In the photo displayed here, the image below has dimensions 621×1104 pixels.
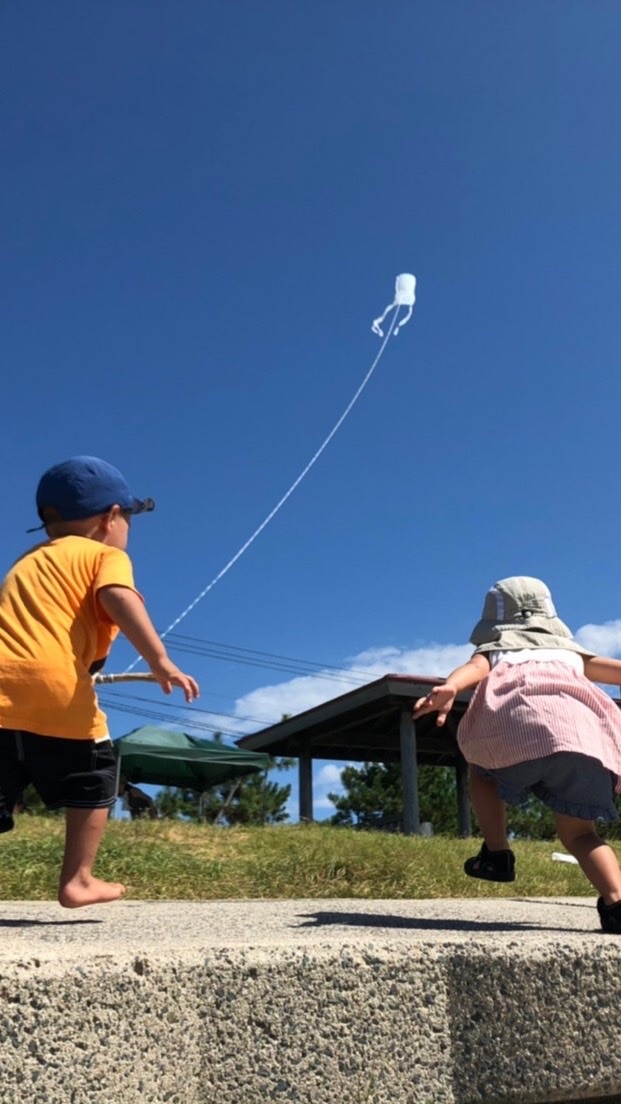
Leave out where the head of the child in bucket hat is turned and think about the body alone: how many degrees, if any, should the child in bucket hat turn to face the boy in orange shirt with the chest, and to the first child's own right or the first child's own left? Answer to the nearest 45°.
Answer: approximately 135° to the first child's own left

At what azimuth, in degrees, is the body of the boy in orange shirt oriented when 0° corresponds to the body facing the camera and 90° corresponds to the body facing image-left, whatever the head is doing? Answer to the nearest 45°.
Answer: approximately 225°

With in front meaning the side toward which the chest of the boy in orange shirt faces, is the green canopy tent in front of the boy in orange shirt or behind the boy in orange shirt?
in front

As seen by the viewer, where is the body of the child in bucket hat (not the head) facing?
away from the camera

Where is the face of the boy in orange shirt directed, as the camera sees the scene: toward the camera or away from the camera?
away from the camera

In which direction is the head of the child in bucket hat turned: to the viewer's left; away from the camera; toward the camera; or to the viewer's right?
away from the camera

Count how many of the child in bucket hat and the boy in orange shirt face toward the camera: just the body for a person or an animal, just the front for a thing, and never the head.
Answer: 0
